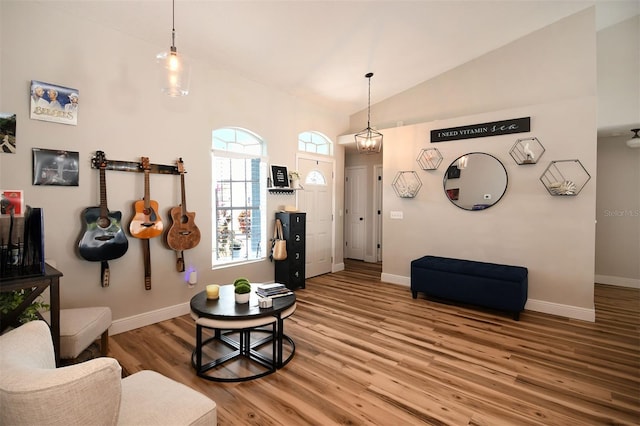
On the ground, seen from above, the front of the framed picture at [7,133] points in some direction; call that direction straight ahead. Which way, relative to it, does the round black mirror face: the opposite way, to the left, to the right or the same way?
to the right

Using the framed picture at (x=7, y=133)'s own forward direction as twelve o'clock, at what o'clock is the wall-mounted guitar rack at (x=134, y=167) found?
The wall-mounted guitar rack is roughly at 9 o'clock from the framed picture.

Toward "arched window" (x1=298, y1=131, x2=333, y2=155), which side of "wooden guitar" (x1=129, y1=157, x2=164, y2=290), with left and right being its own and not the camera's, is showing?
left

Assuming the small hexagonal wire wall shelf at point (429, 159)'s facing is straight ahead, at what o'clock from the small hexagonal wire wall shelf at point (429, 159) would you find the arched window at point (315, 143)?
The arched window is roughly at 3 o'clock from the small hexagonal wire wall shelf.

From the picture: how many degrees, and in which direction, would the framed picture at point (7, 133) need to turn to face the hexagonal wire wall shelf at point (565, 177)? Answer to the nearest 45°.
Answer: approximately 45° to its left

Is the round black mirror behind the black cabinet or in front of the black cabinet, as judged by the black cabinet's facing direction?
in front

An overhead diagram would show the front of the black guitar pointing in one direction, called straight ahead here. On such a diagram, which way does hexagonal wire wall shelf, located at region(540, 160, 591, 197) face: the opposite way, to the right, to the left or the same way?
to the right

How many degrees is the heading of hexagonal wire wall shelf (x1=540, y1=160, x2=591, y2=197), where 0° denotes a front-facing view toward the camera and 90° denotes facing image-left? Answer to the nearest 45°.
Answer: approximately 0°

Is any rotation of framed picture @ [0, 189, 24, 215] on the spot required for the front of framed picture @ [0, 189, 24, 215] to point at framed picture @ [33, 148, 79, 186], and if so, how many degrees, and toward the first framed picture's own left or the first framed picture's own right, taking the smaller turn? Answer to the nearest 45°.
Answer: approximately 135° to the first framed picture's own left

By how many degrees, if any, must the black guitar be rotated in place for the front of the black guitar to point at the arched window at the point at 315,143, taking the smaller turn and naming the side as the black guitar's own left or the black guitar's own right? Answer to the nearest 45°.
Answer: approximately 90° to the black guitar's own left
